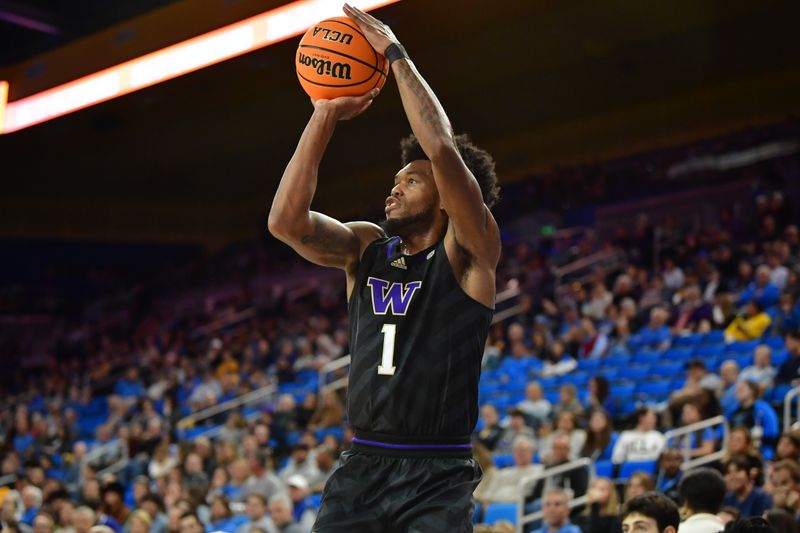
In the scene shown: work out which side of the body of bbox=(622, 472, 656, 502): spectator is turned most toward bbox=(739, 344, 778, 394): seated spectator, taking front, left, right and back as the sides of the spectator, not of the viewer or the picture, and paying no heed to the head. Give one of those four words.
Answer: back

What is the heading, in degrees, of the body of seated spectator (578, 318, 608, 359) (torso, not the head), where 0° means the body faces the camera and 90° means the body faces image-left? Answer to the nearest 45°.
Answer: approximately 45°

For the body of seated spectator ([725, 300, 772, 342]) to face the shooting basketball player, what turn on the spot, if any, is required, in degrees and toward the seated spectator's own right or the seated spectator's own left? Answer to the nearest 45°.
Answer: approximately 45° to the seated spectator's own left

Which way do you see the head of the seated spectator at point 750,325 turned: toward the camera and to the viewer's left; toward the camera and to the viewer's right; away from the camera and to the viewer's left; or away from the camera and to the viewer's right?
toward the camera and to the viewer's left

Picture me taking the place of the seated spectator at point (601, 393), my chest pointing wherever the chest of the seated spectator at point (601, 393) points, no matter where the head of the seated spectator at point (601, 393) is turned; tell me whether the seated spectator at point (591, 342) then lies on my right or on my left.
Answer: on my right

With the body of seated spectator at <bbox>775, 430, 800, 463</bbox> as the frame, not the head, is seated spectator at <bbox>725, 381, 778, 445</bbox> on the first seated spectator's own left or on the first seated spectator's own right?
on the first seated spectator's own right

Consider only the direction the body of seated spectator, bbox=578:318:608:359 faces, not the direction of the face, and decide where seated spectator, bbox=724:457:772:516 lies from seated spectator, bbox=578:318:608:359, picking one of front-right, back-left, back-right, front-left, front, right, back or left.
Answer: front-left

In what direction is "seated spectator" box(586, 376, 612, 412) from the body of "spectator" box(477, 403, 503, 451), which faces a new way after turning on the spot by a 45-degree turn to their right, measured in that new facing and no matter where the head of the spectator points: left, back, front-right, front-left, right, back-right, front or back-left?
back

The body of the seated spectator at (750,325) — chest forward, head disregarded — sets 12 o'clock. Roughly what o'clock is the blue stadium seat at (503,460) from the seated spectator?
The blue stadium seat is roughly at 12 o'clock from the seated spectator.

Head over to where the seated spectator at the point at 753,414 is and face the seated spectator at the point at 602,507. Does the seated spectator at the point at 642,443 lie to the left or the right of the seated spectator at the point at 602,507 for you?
right
